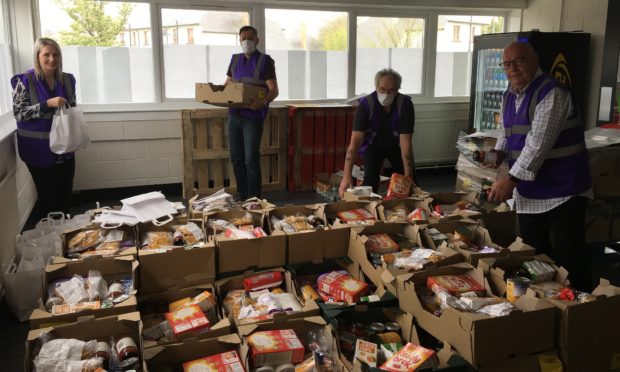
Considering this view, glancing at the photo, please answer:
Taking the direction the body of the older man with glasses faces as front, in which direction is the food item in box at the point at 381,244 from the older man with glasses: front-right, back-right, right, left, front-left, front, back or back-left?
front

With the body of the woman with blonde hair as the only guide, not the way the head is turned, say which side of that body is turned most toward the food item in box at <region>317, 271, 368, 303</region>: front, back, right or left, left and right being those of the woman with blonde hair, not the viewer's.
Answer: front

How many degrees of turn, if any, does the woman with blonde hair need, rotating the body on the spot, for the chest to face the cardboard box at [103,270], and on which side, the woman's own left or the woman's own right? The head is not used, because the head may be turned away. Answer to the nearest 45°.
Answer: approximately 45° to the woman's own right

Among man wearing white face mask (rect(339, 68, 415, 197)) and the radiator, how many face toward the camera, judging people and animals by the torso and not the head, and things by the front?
2

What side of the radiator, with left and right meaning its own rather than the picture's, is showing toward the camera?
front

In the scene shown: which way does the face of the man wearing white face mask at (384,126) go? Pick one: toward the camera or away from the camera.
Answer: toward the camera

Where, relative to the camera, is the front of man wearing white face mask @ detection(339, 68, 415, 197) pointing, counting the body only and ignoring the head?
toward the camera

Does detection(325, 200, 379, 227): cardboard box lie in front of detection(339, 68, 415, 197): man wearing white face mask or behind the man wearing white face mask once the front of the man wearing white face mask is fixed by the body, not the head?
in front

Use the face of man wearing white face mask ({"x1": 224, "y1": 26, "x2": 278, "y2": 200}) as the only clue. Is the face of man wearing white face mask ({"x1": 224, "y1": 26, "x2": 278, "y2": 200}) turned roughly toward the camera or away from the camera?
toward the camera

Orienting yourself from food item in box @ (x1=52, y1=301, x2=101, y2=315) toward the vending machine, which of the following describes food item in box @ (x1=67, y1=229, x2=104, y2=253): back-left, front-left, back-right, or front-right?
front-left

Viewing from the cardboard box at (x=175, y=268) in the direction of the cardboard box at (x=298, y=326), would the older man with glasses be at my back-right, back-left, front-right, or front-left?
front-left

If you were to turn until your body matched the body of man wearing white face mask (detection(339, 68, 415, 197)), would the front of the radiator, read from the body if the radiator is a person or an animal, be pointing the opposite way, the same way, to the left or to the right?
the same way

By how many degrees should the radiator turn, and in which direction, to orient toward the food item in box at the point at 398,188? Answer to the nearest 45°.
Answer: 0° — it already faces it

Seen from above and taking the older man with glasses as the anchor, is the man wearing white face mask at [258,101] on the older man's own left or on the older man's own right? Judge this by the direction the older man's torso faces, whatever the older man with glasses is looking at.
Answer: on the older man's own right

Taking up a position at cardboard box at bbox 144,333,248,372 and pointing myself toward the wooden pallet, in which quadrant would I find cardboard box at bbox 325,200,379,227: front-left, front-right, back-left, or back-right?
front-right

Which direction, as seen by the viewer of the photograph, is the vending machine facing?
facing the viewer and to the left of the viewer

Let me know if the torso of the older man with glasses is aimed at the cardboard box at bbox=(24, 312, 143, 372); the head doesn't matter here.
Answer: yes

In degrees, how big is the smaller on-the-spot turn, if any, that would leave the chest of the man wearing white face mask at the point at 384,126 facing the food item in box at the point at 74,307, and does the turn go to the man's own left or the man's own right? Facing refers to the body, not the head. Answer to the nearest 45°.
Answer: approximately 45° to the man's own right

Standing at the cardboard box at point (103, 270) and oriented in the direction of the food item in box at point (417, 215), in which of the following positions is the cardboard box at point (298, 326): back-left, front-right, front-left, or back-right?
front-right
